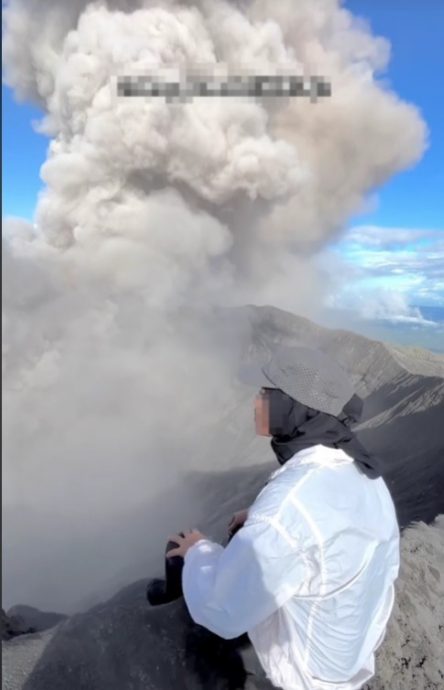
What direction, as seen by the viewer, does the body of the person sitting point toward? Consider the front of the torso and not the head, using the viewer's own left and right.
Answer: facing away from the viewer and to the left of the viewer

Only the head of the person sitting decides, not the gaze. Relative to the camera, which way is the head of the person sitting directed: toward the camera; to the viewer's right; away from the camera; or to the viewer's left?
to the viewer's left
